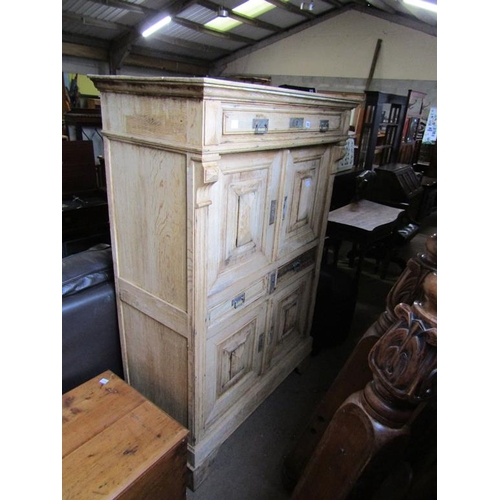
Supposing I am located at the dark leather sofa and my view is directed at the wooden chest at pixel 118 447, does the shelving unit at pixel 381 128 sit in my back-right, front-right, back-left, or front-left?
back-left

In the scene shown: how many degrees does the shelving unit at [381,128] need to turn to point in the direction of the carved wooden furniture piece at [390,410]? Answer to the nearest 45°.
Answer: approximately 45° to its right

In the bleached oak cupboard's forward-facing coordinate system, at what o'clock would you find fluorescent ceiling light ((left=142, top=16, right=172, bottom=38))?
The fluorescent ceiling light is roughly at 7 o'clock from the bleached oak cupboard.
